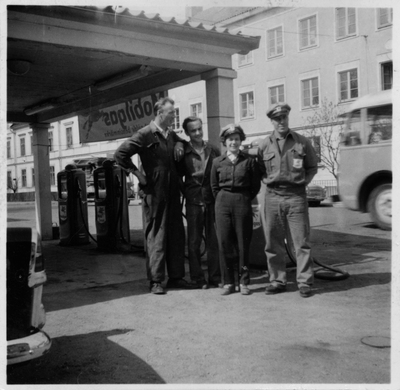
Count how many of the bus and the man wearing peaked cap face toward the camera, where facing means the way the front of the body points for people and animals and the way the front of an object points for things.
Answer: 1

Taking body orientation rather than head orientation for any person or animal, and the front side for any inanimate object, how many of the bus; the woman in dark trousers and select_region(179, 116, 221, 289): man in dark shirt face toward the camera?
2

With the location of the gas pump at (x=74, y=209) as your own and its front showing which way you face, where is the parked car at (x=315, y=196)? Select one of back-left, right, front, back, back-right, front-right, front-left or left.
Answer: back

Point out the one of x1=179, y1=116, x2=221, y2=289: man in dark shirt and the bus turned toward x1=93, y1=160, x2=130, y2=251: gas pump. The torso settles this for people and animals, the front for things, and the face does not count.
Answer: the bus

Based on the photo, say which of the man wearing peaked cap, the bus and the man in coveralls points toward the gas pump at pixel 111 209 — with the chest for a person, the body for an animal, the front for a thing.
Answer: the bus
